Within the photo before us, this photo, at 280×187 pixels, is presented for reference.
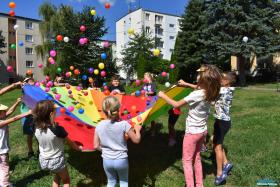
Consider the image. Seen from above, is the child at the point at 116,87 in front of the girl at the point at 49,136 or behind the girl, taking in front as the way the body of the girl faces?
in front

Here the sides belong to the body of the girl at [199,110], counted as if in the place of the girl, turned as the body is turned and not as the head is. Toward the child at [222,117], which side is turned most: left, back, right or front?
right

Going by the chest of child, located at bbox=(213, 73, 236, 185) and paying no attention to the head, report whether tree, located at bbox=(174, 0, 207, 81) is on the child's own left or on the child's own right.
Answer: on the child's own right

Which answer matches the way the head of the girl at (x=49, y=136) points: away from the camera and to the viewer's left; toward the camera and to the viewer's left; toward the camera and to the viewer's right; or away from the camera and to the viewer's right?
away from the camera and to the viewer's right

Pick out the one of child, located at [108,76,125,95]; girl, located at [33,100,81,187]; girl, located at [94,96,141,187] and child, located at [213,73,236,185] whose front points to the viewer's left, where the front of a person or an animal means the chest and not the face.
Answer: child, located at [213,73,236,185]

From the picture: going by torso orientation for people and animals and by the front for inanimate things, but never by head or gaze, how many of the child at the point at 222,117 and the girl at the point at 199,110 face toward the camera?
0

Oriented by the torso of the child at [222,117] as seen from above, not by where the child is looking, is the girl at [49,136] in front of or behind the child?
in front

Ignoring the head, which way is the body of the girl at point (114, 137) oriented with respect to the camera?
away from the camera

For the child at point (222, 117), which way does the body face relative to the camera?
to the viewer's left

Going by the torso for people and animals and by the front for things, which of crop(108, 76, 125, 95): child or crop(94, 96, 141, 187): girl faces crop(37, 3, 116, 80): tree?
the girl

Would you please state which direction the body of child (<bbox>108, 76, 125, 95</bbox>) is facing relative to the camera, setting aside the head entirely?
toward the camera

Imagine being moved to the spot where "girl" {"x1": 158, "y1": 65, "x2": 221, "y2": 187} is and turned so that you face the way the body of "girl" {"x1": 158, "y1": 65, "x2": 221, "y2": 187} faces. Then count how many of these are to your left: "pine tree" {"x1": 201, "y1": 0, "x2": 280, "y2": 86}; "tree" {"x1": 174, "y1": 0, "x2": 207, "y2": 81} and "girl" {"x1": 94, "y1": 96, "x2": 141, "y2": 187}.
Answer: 1

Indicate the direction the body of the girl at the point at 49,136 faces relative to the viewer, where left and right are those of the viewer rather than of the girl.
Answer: facing away from the viewer and to the right of the viewer

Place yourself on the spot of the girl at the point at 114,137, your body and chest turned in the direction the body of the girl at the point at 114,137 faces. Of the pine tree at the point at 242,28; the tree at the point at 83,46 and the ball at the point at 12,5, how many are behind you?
0

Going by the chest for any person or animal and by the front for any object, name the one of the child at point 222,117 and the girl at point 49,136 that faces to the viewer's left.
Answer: the child

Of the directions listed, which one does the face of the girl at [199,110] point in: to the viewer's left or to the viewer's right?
to the viewer's left

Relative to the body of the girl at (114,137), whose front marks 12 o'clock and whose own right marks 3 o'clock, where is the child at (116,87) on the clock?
The child is roughly at 12 o'clock from the girl.

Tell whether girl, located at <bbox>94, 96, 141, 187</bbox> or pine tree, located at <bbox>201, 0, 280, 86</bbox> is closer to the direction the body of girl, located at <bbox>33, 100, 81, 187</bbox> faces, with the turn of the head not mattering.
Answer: the pine tree

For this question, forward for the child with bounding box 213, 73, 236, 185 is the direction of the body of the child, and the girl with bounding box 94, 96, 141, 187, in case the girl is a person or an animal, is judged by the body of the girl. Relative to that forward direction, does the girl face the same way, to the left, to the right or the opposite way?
to the right

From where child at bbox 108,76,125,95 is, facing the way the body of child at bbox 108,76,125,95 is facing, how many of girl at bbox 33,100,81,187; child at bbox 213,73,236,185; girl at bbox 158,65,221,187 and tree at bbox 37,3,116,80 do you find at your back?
1

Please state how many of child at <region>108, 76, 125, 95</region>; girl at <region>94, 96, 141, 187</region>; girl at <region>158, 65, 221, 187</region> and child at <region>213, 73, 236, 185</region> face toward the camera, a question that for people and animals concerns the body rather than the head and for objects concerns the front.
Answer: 1

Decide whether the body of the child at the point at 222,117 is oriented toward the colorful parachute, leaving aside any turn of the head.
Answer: yes
